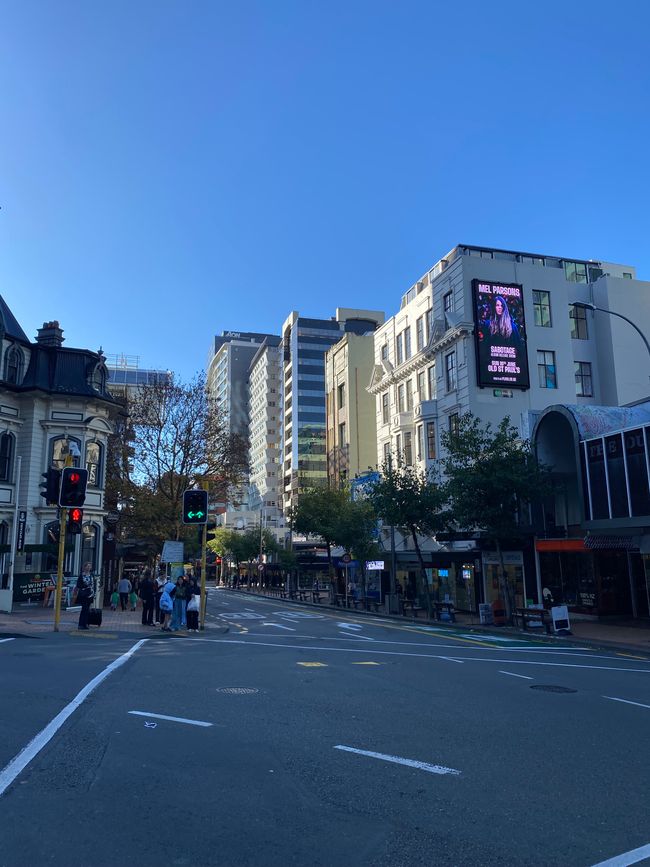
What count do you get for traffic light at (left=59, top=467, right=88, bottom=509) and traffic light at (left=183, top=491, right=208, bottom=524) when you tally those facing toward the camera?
2

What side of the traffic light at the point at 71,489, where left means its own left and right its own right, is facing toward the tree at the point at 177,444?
back

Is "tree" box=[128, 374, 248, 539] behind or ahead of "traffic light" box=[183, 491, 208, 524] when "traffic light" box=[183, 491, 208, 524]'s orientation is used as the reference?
behind

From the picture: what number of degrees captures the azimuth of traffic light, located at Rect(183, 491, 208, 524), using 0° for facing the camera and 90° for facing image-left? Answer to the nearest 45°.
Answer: approximately 0°

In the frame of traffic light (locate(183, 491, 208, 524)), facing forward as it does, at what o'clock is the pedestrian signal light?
The pedestrian signal light is roughly at 3 o'clock from the traffic light.

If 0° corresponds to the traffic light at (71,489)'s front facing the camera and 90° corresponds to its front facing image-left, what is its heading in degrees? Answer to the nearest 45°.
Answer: approximately 0°

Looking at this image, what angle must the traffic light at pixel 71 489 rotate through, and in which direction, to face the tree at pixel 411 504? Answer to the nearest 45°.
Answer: approximately 135° to its left

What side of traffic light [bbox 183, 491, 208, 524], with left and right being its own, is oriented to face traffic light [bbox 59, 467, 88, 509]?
right

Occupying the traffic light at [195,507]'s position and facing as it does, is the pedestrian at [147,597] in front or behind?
behind

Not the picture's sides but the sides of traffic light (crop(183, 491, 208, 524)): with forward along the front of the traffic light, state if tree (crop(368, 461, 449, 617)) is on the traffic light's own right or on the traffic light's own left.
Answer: on the traffic light's own left
